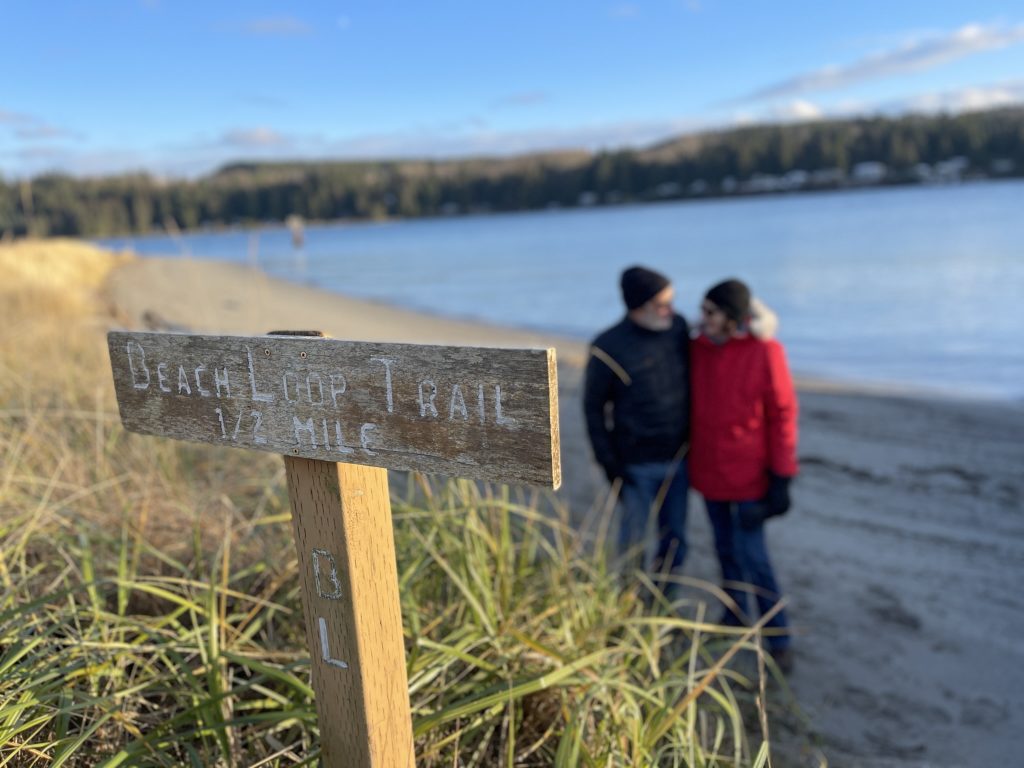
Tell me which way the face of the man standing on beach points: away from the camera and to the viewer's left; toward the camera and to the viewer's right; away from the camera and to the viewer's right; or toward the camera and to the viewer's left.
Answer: toward the camera and to the viewer's right

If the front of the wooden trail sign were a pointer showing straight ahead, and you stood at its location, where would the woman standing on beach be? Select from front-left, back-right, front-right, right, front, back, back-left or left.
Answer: back

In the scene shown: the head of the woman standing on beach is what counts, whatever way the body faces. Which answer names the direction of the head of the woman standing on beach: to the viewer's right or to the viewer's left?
to the viewer's left

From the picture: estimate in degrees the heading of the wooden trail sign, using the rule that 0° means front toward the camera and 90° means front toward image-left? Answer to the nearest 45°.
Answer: approximately 45°

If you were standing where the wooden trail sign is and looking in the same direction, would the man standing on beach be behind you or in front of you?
behind
